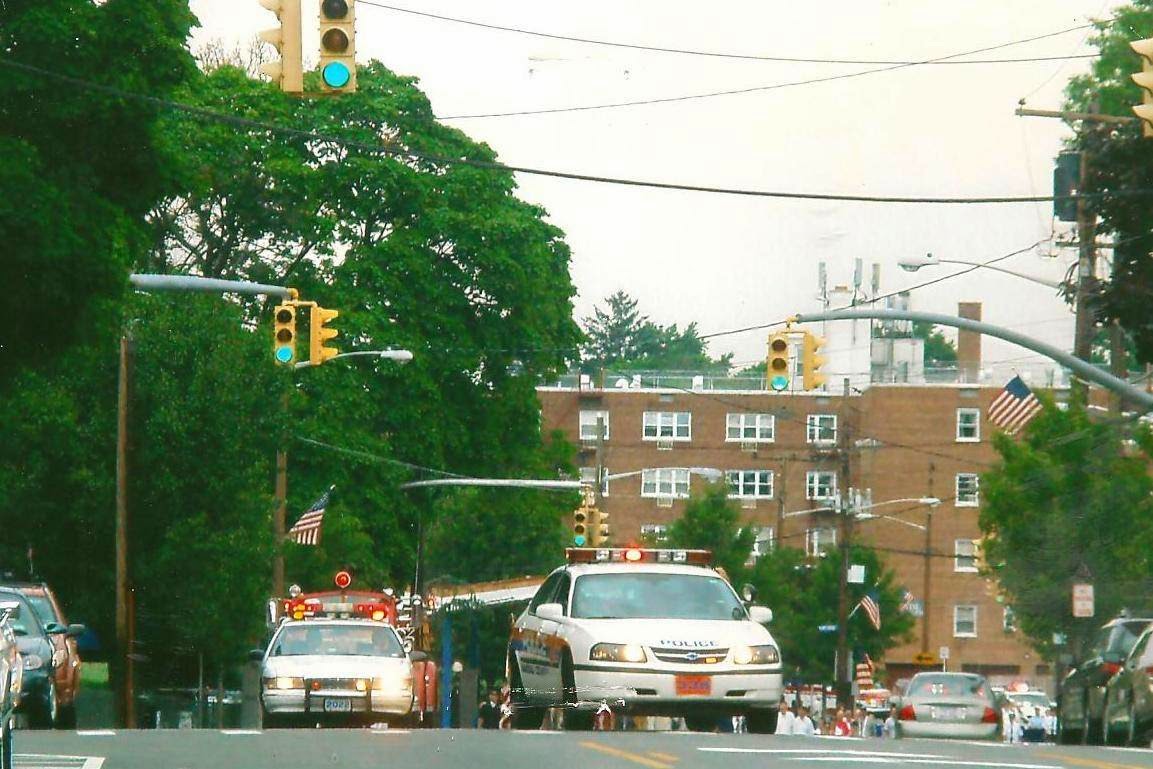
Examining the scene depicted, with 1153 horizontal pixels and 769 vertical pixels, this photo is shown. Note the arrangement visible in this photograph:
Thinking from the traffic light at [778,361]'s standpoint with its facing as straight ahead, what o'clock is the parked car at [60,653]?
The parked car is roughly at 2 o'clock from the traffic light.

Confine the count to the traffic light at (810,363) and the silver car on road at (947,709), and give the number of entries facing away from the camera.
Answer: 1

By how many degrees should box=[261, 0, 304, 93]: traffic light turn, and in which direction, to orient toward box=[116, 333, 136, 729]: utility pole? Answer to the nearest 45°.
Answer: approximately 90° to its right

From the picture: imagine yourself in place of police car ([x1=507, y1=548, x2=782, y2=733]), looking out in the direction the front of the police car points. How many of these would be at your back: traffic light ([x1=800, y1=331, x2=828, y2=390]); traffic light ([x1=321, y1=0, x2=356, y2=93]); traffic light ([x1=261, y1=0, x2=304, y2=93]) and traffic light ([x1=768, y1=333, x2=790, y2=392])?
2

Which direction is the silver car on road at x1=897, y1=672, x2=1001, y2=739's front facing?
away from the camera

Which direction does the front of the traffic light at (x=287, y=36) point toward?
to the viewer's left

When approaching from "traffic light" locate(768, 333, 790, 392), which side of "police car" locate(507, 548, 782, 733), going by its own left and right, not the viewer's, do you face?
back

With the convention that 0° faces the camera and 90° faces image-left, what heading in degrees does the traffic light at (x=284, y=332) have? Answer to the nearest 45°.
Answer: approximately 0°

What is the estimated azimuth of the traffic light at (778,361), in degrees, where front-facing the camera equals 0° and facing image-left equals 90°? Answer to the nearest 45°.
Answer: approximately 0°

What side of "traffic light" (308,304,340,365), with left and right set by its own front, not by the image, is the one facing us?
right

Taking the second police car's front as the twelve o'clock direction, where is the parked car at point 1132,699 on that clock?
The parked car is roughly at 10 o'clock from the second police car.
